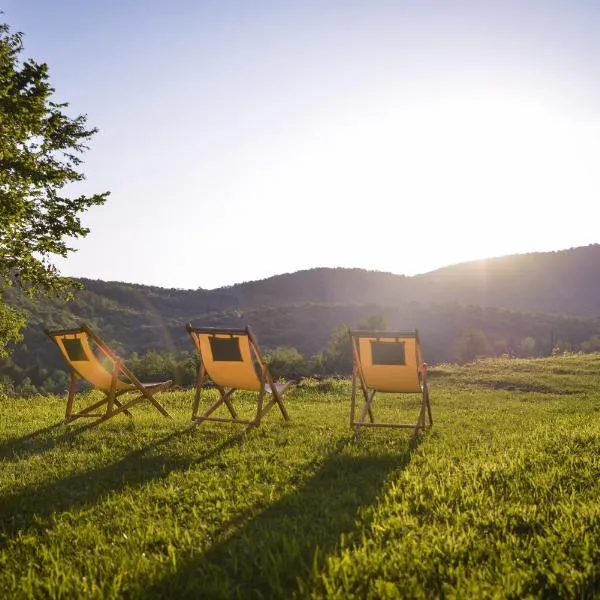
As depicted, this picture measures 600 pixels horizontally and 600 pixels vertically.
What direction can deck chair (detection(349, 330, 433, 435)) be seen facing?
away from the camera

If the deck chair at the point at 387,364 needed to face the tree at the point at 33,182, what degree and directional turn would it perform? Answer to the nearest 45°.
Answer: approximately 45° to its left
